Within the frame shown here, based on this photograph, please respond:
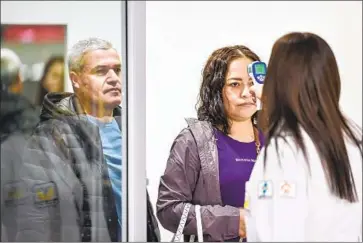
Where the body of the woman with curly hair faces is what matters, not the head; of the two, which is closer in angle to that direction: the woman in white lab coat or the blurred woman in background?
the woman in white lab coat

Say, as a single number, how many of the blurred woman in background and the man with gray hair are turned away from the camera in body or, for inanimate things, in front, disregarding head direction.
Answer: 0

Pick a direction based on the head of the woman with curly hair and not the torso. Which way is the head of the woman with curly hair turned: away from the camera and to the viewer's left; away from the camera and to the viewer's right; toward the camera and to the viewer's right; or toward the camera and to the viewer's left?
toward the camera and to the viewer's right

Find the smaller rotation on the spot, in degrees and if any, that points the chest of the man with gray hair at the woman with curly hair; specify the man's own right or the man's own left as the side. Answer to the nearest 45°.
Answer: approximately 45° to the man's own left

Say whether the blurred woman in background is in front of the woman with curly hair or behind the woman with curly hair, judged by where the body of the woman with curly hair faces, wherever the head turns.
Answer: behind

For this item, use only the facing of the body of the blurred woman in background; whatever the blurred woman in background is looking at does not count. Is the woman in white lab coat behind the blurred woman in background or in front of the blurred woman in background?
in front

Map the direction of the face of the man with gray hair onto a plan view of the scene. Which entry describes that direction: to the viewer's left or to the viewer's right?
to the viewer's right

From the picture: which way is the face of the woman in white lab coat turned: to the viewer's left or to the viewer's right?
to the viewer's left
